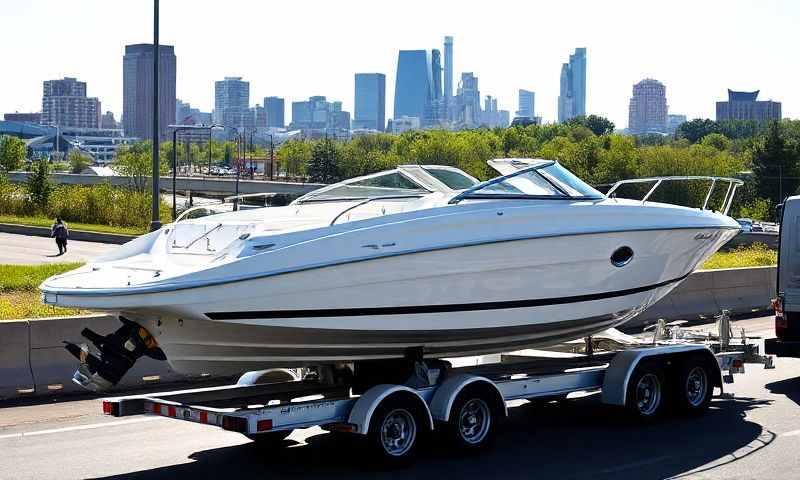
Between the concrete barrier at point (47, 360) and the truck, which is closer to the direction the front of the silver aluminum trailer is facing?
the truck

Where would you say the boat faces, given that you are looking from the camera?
facing away from the viewer and to the right of the viewer

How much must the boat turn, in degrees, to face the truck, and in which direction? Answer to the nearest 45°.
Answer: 0° — it already faces it

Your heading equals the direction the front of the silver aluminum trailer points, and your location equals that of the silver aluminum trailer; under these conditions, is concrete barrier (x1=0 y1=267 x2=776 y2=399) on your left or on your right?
on your left

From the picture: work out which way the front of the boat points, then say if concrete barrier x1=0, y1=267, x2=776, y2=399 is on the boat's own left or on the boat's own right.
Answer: on the boat's own left

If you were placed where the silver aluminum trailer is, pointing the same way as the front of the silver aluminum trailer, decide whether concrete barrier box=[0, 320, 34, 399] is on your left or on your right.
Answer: on your left

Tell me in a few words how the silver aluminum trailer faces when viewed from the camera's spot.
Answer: facing away from the viewer and to the right of the viewer

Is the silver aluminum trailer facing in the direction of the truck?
yes

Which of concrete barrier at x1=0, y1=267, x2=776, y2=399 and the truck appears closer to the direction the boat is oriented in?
the truck
